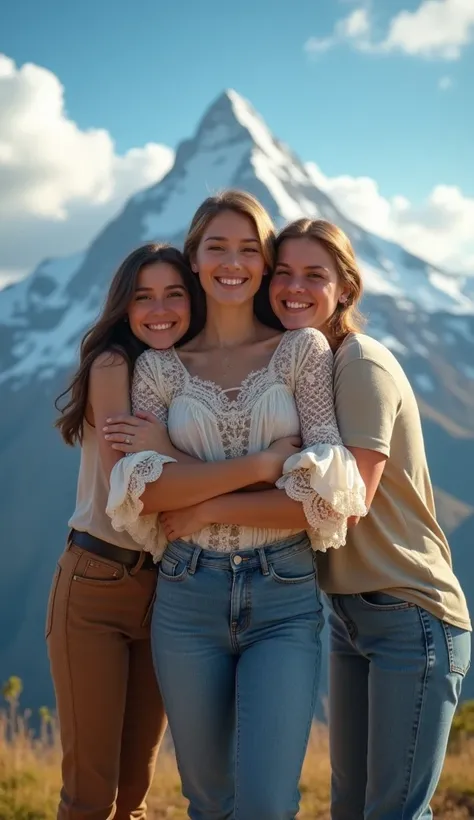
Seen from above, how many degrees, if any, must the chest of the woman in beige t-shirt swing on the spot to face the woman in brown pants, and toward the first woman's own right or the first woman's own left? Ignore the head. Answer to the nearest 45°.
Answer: approximately 45° to the first woman's own right

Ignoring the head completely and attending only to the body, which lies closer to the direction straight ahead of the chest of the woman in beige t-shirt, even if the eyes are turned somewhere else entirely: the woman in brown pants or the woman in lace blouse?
the woman in lace blouse

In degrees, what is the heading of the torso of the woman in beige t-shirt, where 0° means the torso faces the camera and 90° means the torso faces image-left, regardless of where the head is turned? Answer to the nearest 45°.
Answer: approximately 45°

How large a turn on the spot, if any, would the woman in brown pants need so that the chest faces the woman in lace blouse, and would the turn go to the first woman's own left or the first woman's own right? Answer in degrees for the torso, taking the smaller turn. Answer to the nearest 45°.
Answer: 0° — they already face them

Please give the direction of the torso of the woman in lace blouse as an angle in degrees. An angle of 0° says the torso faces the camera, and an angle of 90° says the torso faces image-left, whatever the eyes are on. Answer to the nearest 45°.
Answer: approximately 0°
